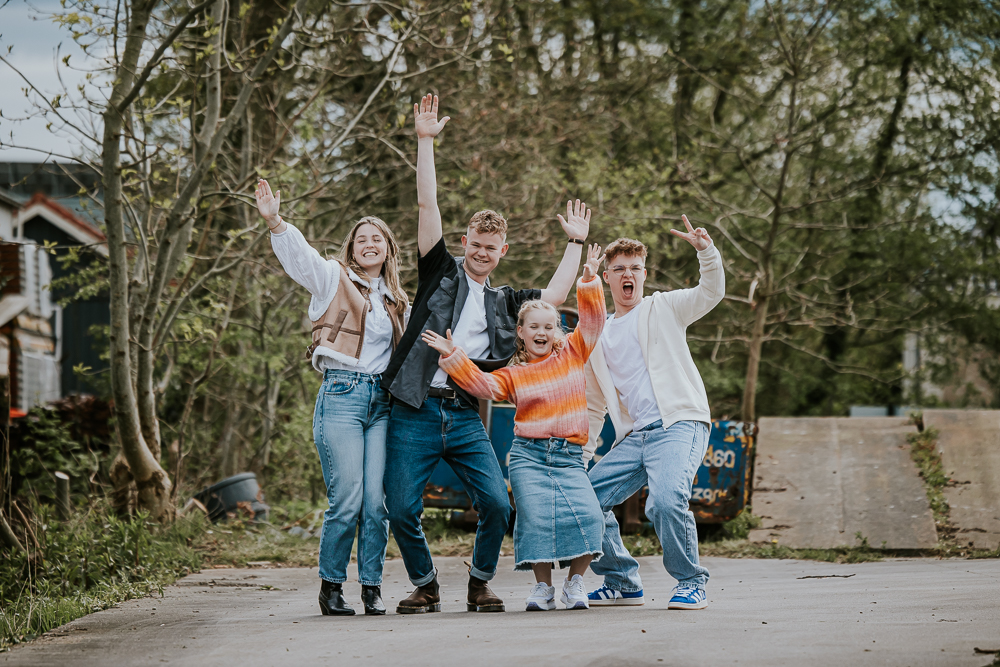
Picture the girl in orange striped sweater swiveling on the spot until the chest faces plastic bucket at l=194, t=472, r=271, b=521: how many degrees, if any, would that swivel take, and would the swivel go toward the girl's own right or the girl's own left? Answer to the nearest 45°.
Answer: approximately 135° to the girl's own right

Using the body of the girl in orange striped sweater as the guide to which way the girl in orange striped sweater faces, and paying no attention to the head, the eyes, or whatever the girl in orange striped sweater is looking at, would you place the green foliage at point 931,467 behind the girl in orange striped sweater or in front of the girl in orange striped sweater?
behind

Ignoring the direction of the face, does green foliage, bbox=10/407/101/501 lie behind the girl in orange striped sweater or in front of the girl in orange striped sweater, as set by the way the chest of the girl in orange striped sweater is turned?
behind

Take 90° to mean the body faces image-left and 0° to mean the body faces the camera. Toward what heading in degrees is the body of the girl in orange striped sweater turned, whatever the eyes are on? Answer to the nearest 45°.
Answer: approximately 0°

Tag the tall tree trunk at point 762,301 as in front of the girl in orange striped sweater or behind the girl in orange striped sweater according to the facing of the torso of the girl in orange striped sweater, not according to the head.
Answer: behind

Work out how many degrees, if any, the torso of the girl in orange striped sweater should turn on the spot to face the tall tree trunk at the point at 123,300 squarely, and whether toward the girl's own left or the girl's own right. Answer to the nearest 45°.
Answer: approximately 135° to the girl's own right

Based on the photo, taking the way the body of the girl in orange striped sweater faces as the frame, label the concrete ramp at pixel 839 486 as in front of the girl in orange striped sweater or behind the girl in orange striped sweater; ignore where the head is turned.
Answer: behind
